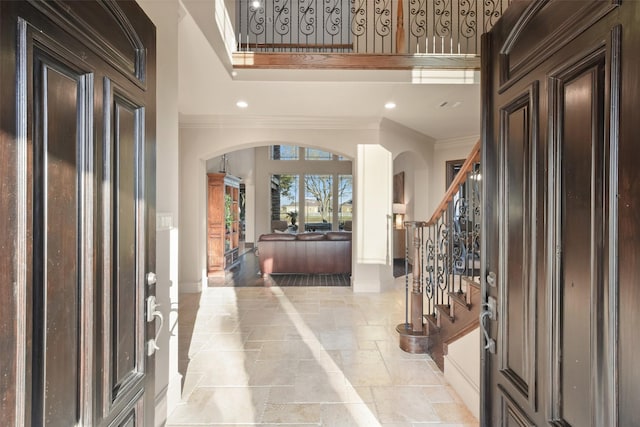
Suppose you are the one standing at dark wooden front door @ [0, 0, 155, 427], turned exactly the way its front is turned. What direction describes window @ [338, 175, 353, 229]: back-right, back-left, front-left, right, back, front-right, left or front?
left

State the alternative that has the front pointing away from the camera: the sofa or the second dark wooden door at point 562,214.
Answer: the sofa

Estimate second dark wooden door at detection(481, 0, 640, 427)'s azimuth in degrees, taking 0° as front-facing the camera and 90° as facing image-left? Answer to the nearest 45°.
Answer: approximately 45°

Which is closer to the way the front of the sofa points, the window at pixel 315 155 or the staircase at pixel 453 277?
the window

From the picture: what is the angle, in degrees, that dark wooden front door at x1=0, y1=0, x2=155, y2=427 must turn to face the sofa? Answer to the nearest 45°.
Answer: approximately 90° to its left

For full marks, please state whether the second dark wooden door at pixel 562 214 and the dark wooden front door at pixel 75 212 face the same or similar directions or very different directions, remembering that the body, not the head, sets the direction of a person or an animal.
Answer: very different directions

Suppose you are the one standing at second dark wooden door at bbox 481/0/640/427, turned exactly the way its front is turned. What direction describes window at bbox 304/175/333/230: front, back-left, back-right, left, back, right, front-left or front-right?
right

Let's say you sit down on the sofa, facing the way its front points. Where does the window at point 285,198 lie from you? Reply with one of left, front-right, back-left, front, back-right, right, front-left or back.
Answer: front

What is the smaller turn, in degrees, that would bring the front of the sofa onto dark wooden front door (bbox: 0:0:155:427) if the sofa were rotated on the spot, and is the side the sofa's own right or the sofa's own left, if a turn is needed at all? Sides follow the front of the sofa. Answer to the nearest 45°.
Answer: approximately 180°

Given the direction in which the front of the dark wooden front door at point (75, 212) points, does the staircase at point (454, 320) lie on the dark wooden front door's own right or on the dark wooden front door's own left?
on the dark wooden front door's own left

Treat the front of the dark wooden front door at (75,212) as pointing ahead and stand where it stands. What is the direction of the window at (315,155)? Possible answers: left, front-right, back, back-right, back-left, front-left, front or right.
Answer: left

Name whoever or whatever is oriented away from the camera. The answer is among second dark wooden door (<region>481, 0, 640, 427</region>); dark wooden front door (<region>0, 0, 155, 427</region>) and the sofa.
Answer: the sofa

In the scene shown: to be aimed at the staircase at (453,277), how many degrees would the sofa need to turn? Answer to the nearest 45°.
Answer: approximately 180°
